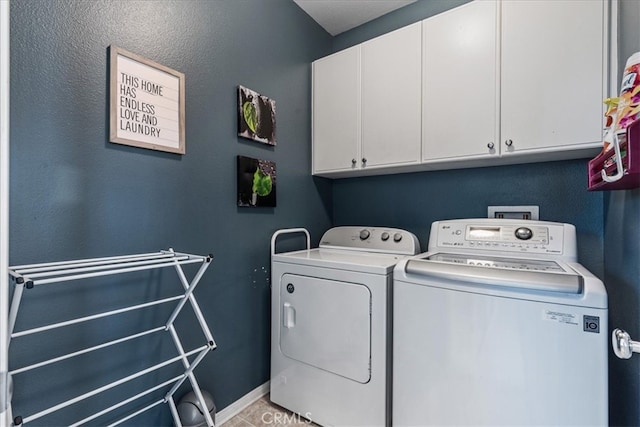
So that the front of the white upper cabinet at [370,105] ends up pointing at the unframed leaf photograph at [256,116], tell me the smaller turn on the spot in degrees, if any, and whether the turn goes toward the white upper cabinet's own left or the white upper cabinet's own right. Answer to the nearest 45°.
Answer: approximately 45° to the white upper cabinet's own right

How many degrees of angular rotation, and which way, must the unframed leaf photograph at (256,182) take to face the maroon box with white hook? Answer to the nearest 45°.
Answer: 0° — it already faces it

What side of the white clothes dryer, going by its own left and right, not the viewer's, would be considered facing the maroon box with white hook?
left

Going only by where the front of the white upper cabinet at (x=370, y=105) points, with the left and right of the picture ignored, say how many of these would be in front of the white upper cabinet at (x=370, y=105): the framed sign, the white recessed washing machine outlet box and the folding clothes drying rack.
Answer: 2

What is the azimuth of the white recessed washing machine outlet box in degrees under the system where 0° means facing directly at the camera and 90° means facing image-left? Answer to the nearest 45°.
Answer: approximately 0°

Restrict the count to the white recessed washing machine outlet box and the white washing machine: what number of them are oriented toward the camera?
2

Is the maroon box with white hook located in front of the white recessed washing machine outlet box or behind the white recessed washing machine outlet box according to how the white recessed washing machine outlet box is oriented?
in front

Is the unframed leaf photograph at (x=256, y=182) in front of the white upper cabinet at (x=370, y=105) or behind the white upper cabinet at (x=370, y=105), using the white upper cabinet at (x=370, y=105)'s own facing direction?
in front
